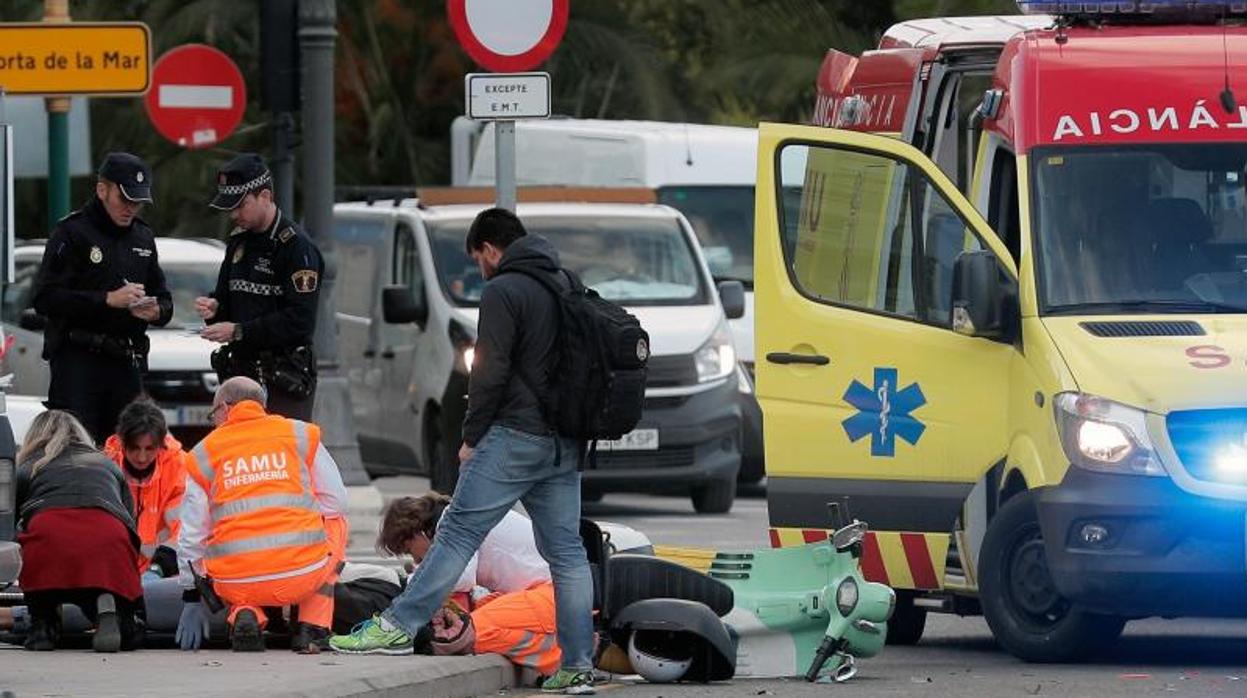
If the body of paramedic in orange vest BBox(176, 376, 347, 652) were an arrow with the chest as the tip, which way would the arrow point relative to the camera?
away from the camera

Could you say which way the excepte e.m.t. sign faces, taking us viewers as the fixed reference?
facing the viewer

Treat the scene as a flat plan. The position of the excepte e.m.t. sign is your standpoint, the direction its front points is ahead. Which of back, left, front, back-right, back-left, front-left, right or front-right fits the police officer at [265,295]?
right

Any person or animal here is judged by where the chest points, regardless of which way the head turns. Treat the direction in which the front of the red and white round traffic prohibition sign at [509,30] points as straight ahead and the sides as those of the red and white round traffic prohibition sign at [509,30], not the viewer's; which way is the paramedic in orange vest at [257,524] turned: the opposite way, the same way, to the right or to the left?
the opposite way

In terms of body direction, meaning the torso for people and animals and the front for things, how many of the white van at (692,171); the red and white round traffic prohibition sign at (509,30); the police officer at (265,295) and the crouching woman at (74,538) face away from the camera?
1

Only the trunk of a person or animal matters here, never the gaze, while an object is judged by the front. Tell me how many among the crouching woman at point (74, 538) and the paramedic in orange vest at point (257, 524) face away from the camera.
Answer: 2

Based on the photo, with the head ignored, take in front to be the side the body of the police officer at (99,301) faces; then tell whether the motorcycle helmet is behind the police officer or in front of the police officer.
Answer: in front

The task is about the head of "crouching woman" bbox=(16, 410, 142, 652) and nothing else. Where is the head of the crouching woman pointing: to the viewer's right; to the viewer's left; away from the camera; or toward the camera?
away from the camera

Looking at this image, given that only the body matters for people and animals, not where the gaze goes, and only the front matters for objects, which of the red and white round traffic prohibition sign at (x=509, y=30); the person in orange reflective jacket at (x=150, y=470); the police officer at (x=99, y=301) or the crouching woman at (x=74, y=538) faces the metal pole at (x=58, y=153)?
the crouching woman

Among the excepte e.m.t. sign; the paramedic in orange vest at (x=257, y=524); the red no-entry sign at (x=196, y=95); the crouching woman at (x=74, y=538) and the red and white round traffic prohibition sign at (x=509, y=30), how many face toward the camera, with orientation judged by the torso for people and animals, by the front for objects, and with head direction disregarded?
3

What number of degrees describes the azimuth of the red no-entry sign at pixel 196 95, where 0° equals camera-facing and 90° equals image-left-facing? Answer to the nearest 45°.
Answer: approximately 0°
